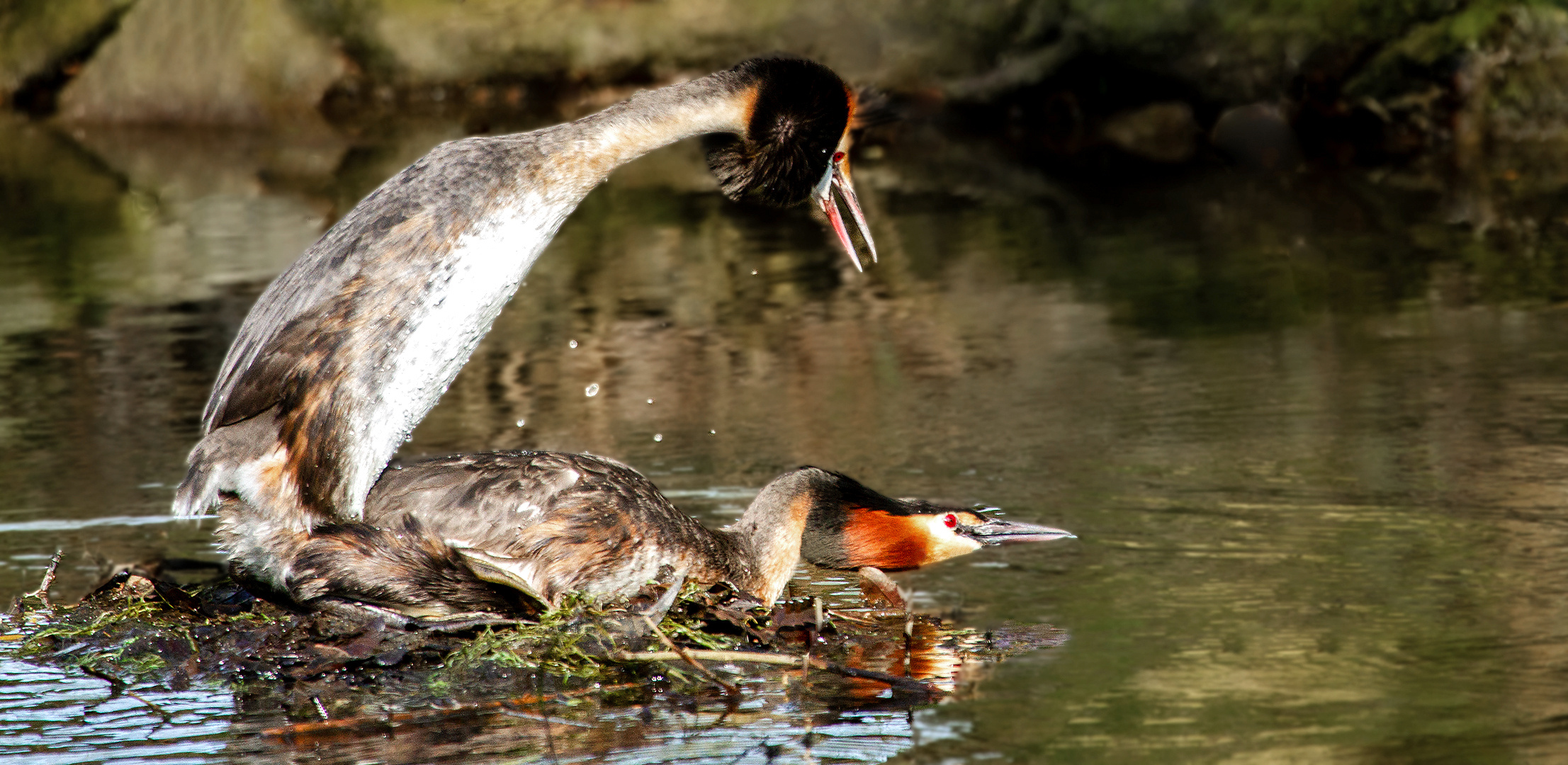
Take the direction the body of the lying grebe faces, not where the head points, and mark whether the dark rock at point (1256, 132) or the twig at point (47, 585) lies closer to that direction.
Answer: the dark rock

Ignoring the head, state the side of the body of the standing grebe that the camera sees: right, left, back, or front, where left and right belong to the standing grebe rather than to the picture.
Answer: right

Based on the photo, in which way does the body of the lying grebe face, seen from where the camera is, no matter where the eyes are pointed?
to the viewer's right

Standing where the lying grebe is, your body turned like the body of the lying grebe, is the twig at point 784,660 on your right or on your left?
on your right

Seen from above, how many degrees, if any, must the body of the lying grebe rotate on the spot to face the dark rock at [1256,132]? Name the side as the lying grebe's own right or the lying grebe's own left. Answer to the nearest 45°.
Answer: approximately 45° to the lying grebe's own left

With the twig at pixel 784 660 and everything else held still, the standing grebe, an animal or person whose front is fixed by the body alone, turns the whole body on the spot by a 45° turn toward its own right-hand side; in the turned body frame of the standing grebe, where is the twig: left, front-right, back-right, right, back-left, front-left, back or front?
front

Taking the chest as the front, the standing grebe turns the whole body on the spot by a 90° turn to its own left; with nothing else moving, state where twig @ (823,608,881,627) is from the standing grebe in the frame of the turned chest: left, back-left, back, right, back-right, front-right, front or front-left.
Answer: right

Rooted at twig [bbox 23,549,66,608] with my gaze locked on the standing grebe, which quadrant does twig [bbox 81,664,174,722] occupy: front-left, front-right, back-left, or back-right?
front-right

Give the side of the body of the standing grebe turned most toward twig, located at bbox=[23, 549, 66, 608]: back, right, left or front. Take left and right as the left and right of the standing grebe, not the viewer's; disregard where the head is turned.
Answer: back

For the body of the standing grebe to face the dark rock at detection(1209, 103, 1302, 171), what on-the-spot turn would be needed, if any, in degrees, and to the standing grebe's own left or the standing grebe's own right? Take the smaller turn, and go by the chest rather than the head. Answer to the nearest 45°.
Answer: approximately 45° to the standing grebe's own left

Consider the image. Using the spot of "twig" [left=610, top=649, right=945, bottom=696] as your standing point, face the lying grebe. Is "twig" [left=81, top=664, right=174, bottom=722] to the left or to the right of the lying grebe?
left
